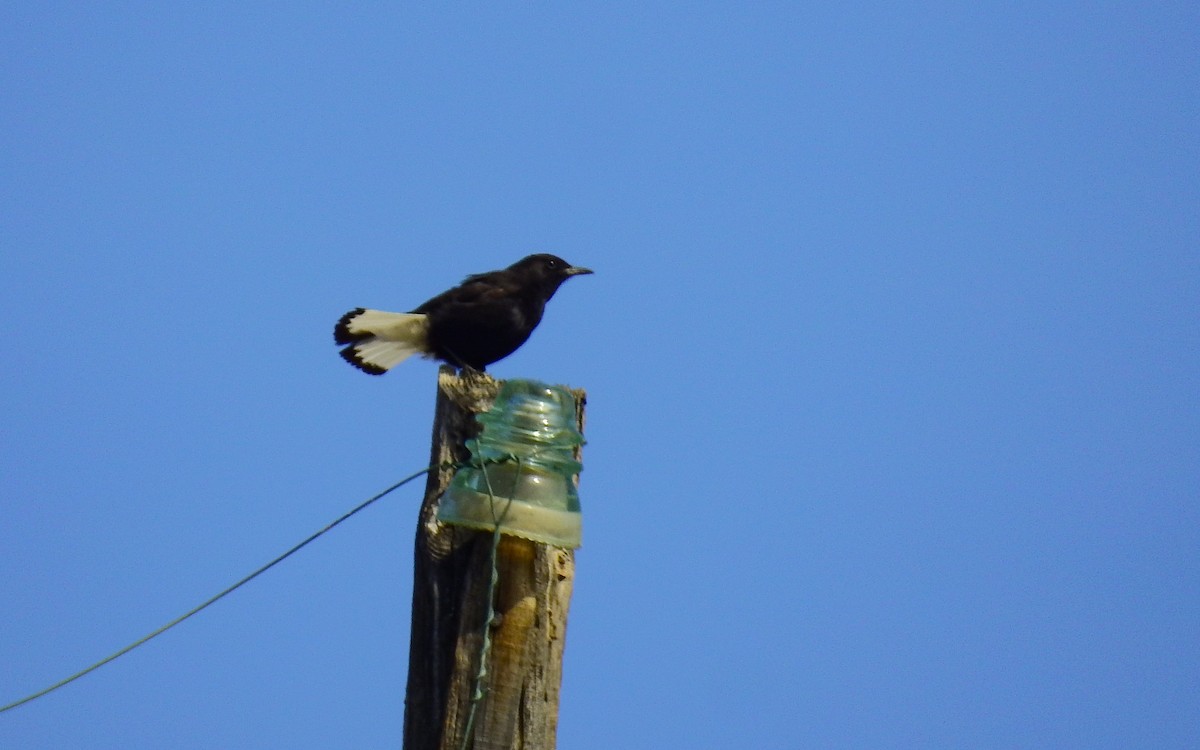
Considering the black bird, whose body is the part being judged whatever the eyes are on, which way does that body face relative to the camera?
to the viewer's right
